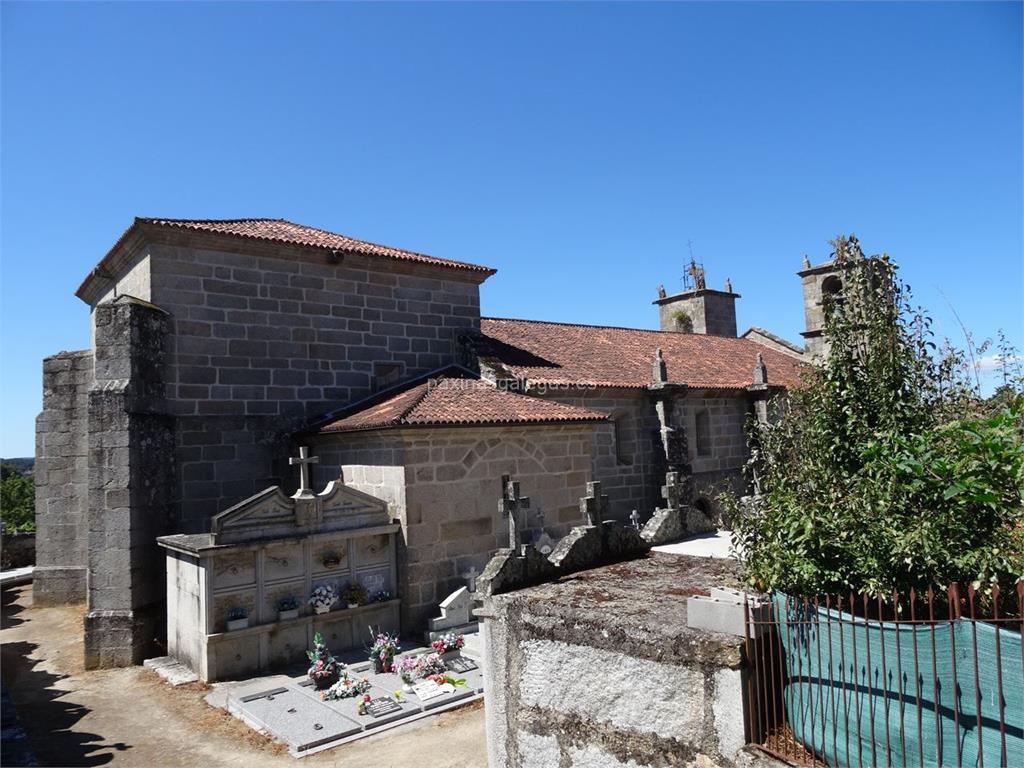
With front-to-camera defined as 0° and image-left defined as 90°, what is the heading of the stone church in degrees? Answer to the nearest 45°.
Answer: approximately 225°

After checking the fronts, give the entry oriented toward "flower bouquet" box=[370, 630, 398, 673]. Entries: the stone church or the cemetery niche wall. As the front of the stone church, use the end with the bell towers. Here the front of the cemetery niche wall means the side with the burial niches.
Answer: the cemetery niche wall

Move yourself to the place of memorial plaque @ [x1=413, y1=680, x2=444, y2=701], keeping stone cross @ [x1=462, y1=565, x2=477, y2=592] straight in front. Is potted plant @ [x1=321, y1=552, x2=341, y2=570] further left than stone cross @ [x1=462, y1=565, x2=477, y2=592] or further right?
left

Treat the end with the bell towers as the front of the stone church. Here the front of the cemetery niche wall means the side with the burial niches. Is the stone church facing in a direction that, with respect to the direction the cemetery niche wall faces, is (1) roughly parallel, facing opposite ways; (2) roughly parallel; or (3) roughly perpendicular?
roughly perpendicular

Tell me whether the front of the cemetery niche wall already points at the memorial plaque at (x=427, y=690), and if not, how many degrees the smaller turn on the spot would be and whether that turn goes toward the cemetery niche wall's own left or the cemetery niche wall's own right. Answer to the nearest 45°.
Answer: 0° — it already faces it

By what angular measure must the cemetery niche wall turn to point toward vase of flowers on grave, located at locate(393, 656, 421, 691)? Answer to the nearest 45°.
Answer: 0° — it already faces it

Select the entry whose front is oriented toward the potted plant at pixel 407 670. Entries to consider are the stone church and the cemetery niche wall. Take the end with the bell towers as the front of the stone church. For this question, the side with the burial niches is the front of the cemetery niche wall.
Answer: the cemetery niche wall

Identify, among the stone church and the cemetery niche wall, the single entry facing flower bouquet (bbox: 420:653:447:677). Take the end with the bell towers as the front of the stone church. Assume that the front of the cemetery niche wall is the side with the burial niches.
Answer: the cemetery niche wall

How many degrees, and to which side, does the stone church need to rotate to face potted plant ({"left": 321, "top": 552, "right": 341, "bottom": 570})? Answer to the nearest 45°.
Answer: approximately 135° to its right

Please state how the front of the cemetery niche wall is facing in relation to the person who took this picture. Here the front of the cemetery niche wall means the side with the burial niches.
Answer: facing the viewer and to the right of the viewer

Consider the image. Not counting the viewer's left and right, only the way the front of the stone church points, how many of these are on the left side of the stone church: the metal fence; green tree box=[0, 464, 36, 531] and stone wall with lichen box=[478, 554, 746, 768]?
1

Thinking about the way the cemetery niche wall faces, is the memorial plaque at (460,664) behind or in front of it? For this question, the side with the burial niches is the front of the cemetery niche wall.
in front
